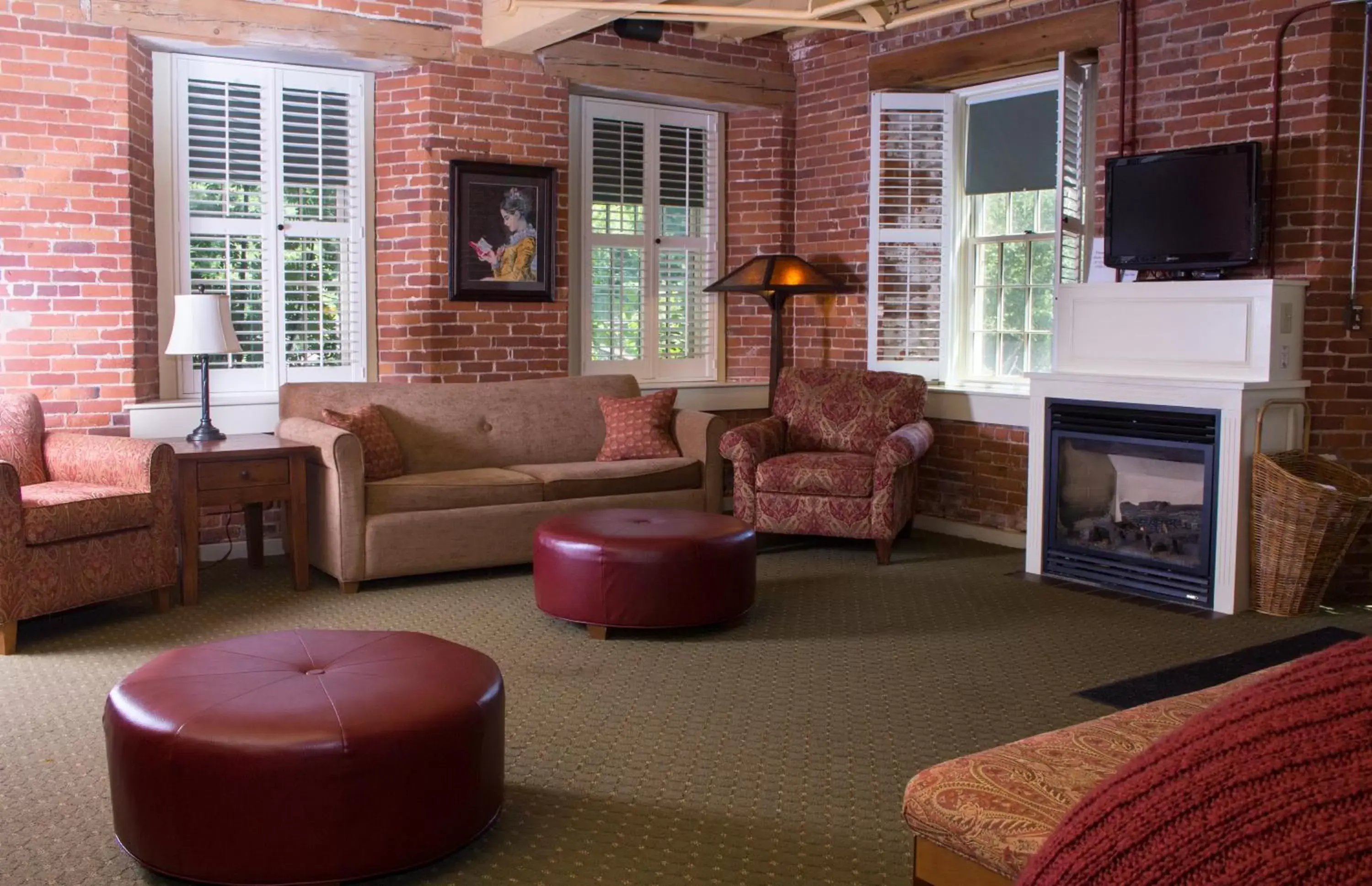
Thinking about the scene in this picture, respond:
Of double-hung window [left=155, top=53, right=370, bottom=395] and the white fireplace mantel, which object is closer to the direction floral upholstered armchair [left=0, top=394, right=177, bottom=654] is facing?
the white fireplace mantel

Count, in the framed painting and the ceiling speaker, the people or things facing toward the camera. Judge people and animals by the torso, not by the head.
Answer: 2

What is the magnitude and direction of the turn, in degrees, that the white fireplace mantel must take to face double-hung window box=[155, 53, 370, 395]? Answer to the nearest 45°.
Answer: approximately 45° to its right

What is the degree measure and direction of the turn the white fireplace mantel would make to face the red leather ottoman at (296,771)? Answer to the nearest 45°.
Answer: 0° — it already faces it
